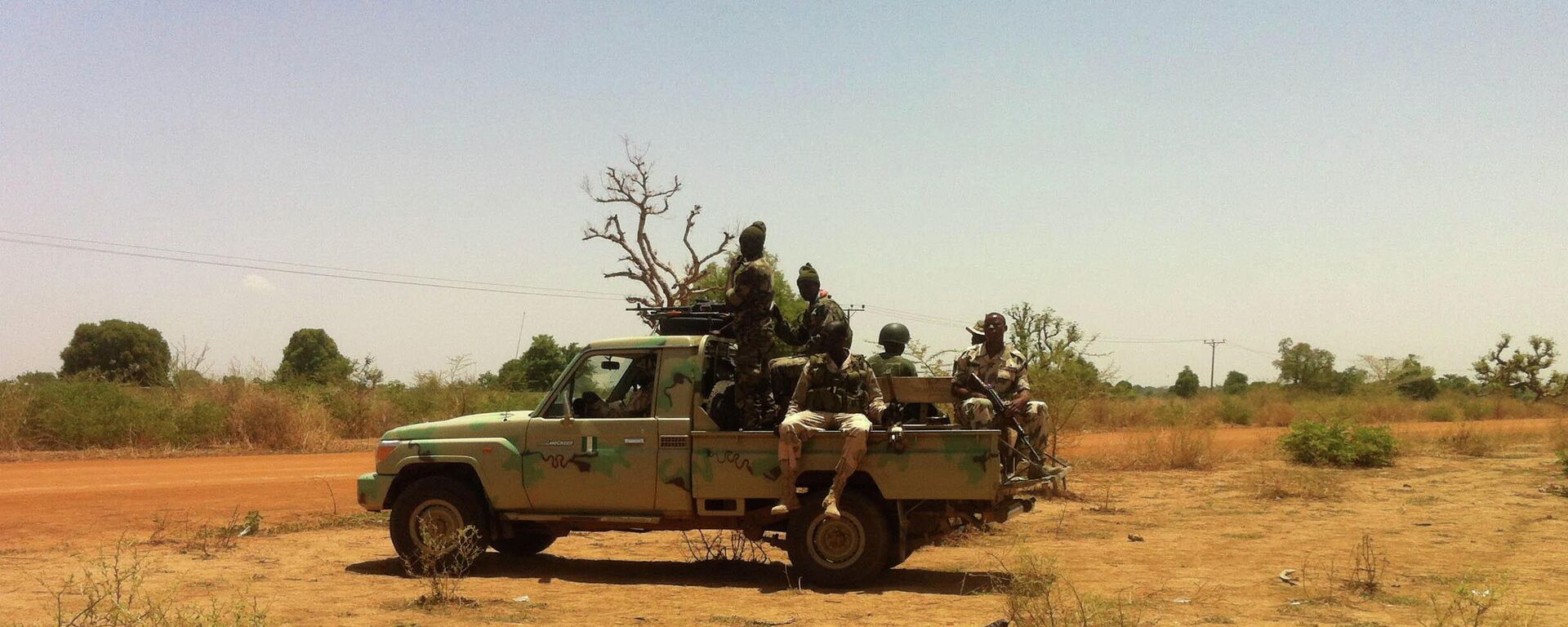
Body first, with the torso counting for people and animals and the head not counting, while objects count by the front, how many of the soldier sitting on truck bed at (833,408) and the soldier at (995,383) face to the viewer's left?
0

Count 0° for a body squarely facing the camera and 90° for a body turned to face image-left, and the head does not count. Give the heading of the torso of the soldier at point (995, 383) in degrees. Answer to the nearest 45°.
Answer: approximately 0°

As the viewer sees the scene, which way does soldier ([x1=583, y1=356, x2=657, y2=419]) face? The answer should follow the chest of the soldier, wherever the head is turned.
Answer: to the viewer's left

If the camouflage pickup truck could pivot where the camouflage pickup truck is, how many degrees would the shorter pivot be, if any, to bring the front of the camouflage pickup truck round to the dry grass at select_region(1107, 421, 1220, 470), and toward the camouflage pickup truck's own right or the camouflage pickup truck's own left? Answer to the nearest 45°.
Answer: approximately 135° to the camouflage pickup truck's own right

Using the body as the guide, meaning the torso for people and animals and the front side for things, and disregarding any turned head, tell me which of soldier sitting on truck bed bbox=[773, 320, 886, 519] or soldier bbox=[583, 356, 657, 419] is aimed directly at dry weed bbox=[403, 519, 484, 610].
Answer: the soldier

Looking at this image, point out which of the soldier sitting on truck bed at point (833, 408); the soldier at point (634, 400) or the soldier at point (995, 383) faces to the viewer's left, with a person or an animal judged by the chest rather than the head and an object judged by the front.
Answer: the soldier at point (634, 400)

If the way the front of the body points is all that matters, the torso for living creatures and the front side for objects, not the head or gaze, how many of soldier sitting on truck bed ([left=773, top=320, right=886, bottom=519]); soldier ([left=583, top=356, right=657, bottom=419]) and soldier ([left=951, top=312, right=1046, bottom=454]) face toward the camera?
2

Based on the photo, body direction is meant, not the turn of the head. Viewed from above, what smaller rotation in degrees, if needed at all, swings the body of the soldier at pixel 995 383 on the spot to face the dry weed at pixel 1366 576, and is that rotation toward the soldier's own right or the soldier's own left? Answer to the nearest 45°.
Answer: approximately 90° to the soldier's own left

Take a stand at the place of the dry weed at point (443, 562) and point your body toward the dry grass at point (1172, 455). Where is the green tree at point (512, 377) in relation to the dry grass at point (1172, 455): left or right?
left

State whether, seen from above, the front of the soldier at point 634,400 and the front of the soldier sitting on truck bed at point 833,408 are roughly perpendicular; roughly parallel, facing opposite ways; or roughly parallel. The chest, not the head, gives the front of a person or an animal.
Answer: roughly perpendicular

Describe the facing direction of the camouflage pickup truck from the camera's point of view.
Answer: facing to the left of the viewer
